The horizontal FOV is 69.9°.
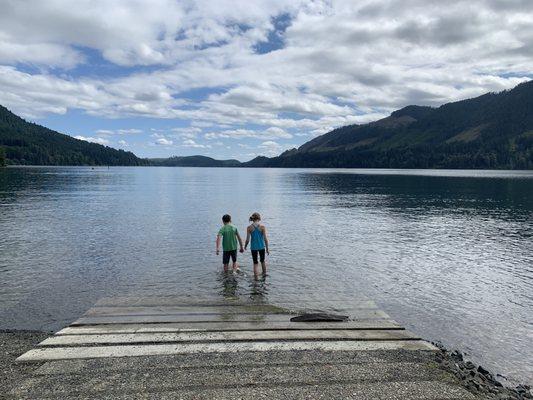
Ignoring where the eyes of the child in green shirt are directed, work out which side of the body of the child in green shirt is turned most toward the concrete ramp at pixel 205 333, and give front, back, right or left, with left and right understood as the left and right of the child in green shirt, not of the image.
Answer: back

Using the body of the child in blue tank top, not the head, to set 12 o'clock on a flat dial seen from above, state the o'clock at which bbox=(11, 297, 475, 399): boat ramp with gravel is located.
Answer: The boat ramp with gravel is roughly at 6 o'clock from the child in blue tank top.

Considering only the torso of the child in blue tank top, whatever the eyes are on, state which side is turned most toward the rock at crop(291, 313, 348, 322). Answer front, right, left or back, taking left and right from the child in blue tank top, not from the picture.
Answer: back

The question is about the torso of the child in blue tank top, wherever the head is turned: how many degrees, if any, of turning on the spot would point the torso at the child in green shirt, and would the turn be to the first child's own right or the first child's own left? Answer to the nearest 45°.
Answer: approximately 90° to the first child's own left

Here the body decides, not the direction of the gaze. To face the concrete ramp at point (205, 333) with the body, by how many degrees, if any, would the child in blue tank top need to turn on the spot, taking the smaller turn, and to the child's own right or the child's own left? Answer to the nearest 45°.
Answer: approximately 180°

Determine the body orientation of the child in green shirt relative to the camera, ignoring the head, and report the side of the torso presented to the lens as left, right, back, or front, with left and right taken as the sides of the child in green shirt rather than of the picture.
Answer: back

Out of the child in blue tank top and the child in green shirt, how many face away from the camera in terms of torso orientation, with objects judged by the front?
2

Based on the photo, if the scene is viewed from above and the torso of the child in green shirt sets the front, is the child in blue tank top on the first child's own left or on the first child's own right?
on the first child's own right

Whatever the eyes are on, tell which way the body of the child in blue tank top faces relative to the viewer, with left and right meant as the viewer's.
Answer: facing away from the viewer
